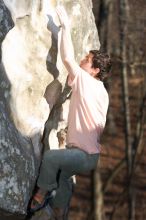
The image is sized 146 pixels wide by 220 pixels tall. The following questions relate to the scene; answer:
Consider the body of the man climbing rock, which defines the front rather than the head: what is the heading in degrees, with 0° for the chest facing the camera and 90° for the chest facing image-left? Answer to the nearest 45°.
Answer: approximately 90°

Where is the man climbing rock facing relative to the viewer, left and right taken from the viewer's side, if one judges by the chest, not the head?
facing to the left of the viewer
